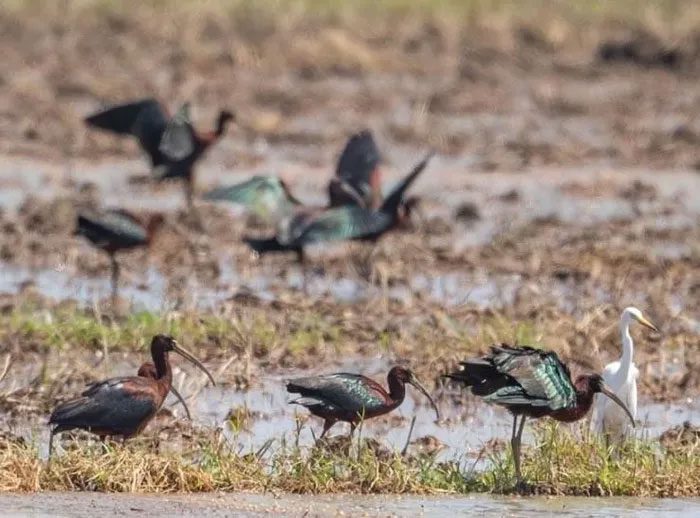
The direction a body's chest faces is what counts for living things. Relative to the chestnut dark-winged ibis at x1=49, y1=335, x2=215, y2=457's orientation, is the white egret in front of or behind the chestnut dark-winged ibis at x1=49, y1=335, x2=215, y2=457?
in front

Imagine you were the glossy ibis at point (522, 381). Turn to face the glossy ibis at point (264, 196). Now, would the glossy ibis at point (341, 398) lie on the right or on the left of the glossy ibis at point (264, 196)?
left

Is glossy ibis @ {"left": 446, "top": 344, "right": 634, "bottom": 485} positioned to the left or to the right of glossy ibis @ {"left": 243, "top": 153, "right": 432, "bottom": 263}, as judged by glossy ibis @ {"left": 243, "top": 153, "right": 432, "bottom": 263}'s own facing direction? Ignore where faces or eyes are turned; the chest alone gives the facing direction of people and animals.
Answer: on its right

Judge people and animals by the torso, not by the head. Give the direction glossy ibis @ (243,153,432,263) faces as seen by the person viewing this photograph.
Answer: facing to the right of the viewer

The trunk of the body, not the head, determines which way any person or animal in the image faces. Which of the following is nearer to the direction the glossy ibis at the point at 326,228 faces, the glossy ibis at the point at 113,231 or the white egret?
the white egret

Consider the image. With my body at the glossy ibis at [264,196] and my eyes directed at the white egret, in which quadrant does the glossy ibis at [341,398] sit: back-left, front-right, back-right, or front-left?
front-right

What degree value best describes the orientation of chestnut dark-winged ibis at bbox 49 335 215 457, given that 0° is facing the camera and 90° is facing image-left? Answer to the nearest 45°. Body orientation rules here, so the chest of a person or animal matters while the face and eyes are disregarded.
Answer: approximately 270°
